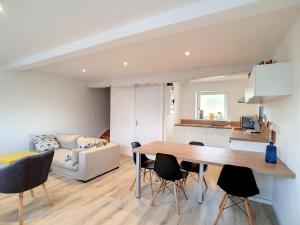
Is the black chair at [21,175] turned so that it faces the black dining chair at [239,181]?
no

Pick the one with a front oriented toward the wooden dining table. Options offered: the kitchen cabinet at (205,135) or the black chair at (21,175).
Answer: the kitchen cabinet

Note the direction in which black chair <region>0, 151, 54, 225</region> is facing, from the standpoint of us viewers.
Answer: facing away from the viewer and to the left of the viewer

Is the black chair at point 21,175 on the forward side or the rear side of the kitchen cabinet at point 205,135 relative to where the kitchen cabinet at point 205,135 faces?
on the forward side

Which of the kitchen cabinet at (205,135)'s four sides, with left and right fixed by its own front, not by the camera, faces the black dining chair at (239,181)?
front

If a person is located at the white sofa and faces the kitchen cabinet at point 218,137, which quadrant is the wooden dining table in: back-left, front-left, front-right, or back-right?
front-right

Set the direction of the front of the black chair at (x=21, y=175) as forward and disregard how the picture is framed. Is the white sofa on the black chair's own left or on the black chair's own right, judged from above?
on the black chair's own right

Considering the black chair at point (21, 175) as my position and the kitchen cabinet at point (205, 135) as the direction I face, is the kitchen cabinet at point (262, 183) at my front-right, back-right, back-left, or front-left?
front-right

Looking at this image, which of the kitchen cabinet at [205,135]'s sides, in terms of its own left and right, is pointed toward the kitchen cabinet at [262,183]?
front

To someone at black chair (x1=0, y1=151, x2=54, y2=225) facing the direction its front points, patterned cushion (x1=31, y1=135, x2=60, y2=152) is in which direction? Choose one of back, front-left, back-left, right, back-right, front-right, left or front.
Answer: front-right

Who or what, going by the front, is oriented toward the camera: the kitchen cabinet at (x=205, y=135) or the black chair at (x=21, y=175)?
the kitchen cabinet

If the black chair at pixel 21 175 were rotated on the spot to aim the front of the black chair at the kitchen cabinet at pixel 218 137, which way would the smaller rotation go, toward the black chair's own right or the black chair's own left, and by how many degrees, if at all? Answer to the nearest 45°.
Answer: approximately 135° to the black chair's own right

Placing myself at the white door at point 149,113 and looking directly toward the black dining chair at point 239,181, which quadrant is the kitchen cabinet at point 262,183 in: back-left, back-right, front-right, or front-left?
front-left

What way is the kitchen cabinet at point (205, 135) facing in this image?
toward the camera

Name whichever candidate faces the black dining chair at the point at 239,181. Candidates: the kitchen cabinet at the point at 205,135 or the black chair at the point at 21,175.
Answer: the kitchen cabinet
